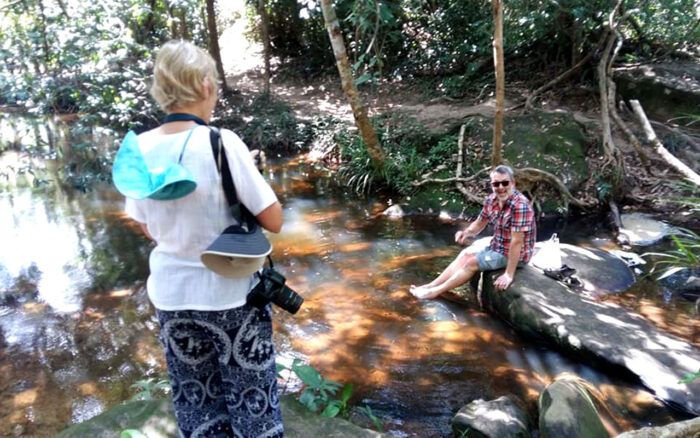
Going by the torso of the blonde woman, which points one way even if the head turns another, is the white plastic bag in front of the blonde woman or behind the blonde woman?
in front

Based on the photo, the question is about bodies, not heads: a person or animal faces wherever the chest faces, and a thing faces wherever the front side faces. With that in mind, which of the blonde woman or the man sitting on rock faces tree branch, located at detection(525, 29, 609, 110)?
the blonde woman

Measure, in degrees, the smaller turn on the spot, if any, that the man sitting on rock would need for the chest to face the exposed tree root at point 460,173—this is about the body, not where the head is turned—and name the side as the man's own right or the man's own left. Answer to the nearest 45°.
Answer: approximately 135° to the man's own right

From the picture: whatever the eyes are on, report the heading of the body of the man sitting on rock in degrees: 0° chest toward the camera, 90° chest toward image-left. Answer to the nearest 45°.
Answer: approximately 45°

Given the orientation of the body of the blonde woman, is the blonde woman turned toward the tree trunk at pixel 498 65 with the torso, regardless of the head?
yes

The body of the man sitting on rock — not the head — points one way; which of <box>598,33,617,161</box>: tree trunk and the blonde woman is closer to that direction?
the blonde woman

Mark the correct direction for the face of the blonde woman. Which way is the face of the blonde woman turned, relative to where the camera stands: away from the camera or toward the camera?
away from the camera

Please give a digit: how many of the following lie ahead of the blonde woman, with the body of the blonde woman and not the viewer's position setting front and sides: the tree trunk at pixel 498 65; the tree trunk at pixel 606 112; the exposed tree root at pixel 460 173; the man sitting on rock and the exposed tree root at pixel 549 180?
5

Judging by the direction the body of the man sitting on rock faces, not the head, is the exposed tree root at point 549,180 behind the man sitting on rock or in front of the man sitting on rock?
behind

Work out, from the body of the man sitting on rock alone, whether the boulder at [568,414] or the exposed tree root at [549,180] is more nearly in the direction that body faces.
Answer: the boulder

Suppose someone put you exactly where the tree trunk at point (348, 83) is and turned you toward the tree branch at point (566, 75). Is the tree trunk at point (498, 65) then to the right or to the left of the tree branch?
right

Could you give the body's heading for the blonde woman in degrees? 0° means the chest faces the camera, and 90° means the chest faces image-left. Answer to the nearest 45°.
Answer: approximately 225°

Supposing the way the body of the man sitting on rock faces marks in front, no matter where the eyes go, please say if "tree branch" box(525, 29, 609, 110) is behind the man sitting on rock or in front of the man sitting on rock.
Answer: behind

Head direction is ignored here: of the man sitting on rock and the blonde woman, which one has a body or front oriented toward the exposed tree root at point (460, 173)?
the blonde woman

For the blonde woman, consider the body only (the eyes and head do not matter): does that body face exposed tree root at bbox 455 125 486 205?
yes
